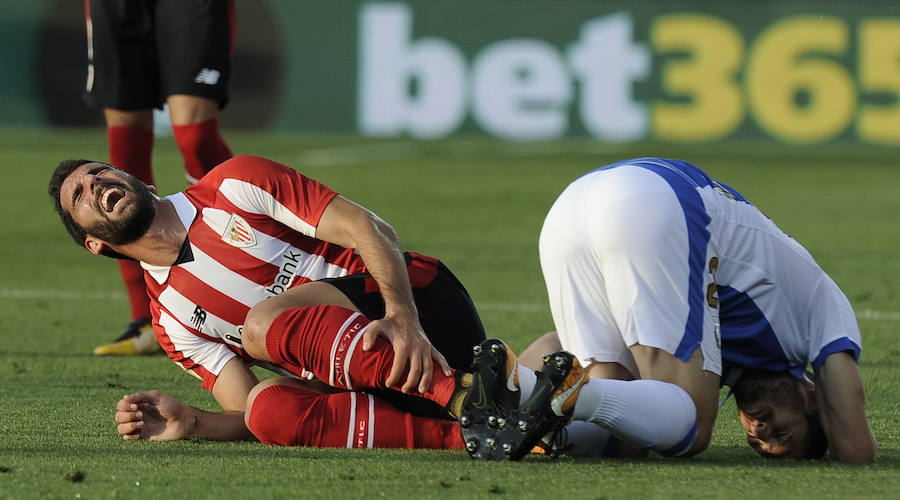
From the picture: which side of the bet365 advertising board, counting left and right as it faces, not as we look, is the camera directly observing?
front

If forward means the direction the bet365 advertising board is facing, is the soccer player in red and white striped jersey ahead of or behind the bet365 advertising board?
ahead

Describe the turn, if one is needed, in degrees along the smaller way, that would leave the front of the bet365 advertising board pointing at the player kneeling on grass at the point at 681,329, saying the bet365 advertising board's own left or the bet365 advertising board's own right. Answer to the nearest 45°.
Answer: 0° — it already faces them
